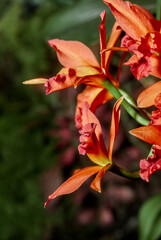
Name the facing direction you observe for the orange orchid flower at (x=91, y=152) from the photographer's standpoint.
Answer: facing to the left of the viewer

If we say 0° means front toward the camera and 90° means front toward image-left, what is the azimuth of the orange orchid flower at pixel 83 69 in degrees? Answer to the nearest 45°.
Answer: approximately 90°
